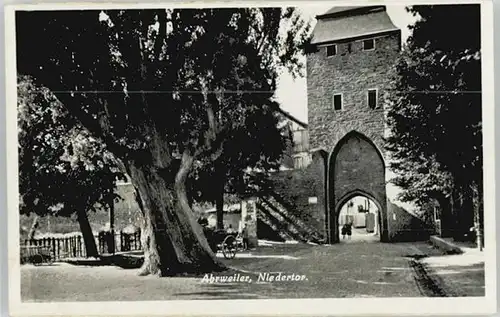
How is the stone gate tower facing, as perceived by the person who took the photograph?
facing the viewer

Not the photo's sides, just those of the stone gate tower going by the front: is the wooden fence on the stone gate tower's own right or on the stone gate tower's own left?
on the stone gate tower's own right
